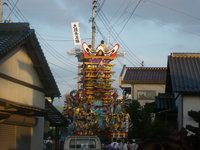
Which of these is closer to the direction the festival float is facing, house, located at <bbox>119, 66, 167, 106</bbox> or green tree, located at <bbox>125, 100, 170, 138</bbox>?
the green tree

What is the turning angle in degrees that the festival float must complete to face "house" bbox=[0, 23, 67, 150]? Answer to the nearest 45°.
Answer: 0° — it already faces it

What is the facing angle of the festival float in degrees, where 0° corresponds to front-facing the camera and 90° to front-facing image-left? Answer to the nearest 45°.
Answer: approximately 0°

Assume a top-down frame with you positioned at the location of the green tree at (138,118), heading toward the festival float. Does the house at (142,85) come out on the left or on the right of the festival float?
right
